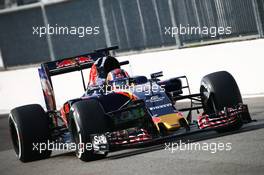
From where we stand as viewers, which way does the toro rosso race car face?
facing the viewer and to the right of the viewer
